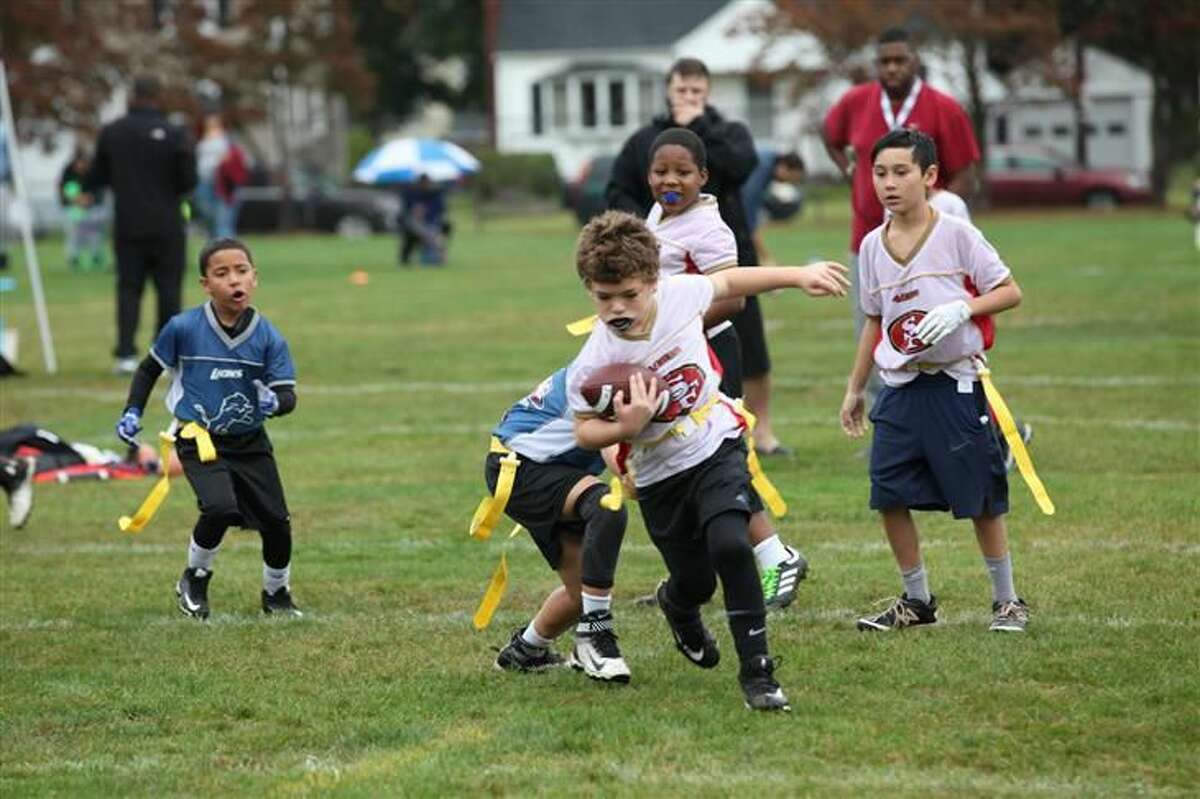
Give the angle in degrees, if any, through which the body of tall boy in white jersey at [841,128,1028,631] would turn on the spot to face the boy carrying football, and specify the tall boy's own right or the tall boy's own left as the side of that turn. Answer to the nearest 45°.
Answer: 0° — they already face them

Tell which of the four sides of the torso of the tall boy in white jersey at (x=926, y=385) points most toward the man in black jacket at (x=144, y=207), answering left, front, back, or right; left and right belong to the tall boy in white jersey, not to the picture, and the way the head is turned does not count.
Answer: right

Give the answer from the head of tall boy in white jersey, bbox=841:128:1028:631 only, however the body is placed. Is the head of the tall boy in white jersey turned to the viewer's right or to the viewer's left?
to the viewer's left

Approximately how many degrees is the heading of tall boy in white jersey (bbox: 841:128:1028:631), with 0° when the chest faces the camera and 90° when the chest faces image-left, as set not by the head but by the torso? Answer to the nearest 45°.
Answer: approximately 45°

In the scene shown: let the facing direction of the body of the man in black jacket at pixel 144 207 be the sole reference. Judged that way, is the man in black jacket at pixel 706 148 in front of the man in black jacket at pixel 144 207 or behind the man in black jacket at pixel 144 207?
behind

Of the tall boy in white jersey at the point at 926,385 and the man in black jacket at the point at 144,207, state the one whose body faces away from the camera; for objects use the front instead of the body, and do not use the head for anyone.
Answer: the man in black jacket

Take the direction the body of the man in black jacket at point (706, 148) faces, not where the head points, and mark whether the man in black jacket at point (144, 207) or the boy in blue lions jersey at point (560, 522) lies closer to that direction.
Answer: the boy in blue lions jersey

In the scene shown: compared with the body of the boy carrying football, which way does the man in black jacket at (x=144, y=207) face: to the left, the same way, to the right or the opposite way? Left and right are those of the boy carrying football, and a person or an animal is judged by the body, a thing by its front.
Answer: the opposite way
